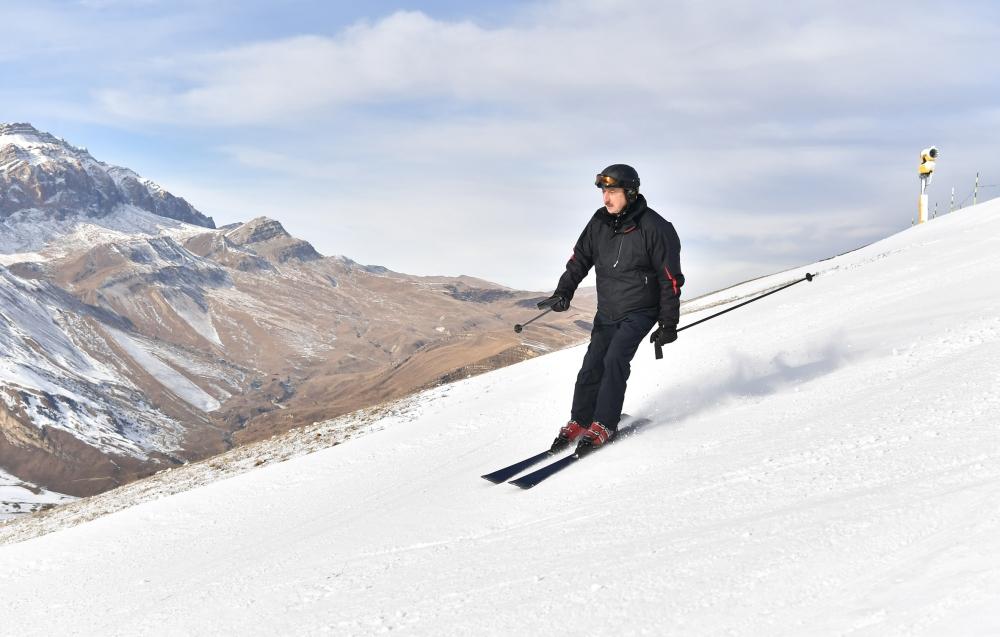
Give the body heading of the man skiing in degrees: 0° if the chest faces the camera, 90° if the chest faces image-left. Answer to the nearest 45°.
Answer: approximately 45°

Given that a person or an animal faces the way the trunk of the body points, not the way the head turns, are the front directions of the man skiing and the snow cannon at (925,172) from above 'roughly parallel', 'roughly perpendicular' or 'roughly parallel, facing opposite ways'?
roughly perpendicular

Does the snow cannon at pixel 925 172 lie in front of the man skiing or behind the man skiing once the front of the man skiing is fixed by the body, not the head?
behind
